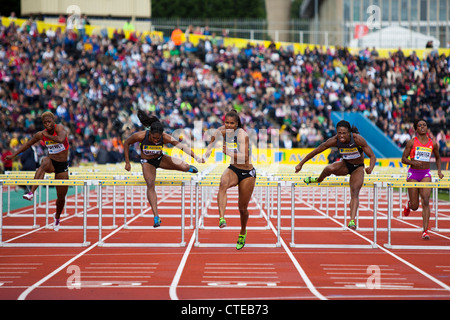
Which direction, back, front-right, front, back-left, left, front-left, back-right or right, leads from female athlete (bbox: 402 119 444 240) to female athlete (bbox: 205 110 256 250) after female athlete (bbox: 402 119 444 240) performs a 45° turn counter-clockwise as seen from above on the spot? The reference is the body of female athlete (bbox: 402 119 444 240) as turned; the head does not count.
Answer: right

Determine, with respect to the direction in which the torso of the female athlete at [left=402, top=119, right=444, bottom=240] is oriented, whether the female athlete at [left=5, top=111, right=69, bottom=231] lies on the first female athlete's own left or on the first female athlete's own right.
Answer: on the first female athlete's own right

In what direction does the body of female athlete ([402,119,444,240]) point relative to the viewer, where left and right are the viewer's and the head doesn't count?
facing the viewer

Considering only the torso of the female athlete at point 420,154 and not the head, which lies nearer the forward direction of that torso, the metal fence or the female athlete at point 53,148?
the female athlete

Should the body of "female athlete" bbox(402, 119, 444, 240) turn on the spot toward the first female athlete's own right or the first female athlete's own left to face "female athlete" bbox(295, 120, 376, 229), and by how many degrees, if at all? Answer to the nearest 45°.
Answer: approximately 45° to the first female athlete's own right

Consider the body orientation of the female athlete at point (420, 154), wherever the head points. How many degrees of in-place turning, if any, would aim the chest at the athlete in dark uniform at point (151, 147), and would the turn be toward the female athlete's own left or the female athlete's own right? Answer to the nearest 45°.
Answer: approximately 45° to the female athlete's own right
